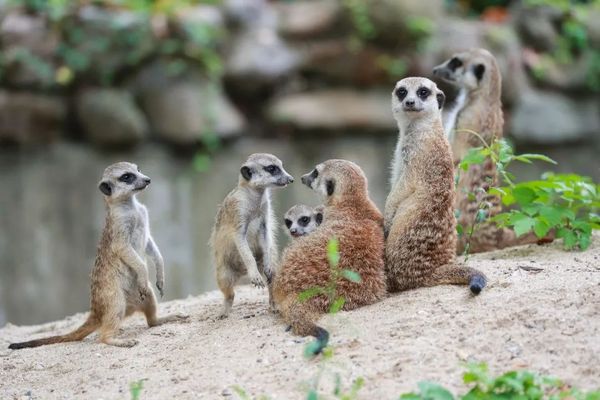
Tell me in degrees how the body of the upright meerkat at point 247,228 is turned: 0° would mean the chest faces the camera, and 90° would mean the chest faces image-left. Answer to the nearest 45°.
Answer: approximately 315°

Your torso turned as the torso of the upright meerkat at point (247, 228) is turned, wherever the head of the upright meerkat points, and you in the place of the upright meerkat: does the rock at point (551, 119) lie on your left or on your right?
on your left

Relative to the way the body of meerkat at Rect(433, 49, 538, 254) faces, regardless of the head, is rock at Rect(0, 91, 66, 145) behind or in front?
in front

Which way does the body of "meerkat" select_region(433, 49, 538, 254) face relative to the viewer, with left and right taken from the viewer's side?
facing to the left of the viewer

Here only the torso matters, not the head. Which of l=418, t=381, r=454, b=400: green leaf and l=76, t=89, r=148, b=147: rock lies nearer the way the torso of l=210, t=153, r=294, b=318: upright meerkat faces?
the green leaf

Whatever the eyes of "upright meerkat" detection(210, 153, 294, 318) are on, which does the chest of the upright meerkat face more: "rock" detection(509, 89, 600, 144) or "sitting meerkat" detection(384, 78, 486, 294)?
the sitting meerkat

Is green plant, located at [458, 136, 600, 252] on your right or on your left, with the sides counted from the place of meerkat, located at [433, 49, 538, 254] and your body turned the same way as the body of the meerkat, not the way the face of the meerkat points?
on your left

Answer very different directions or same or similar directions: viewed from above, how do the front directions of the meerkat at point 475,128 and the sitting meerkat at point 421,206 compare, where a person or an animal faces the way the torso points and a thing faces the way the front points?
same or similar directions

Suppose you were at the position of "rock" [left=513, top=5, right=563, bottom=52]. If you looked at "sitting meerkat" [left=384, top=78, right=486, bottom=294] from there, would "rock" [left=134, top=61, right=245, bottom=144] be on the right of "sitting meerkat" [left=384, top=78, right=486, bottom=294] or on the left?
right

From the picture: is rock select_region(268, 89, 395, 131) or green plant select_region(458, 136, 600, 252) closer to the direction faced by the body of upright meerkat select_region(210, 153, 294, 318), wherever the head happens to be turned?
the green plant

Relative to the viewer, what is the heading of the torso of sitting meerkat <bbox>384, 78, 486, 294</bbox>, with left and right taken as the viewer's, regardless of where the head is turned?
facing to the left of the viewer
